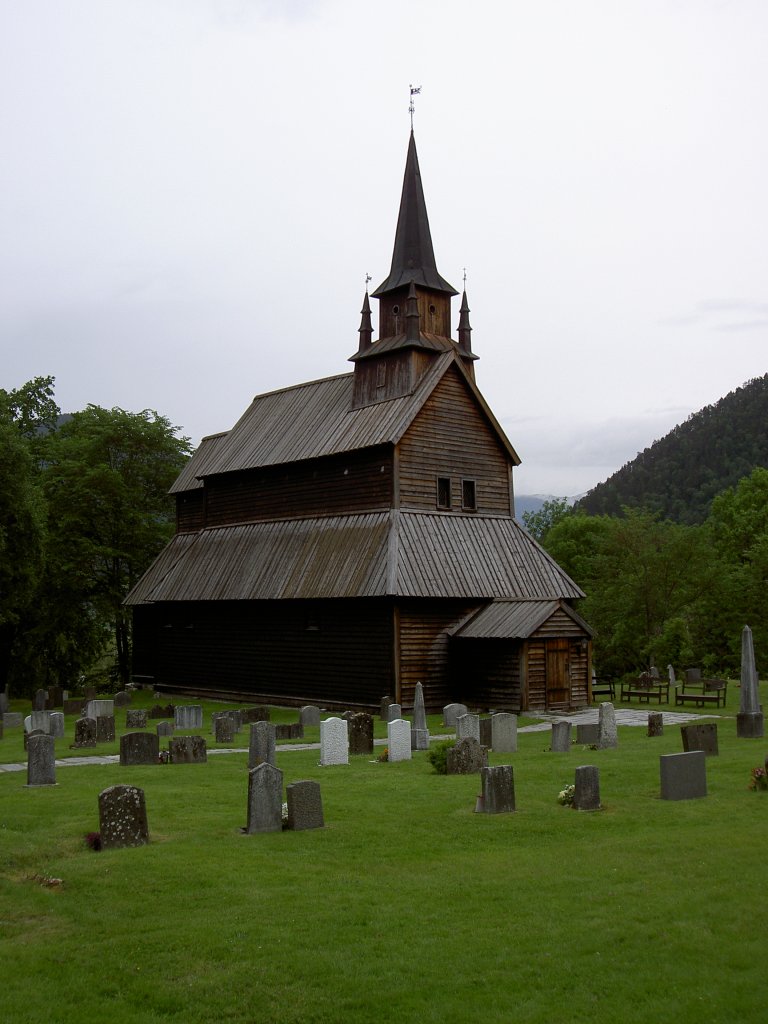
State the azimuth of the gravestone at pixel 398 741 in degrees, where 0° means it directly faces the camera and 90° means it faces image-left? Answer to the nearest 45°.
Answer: approximately 315°

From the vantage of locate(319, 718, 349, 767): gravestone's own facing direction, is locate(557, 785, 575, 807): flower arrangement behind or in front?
in front

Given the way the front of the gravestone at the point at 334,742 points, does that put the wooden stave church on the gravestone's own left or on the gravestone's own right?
on the gravestone's own left

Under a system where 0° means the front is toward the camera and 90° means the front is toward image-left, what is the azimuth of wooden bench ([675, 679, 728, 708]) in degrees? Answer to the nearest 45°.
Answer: approximately 0°

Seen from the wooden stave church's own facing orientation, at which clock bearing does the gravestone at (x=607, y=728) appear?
The gravestone is roughly at 1 o'clock from the wooden stave church.

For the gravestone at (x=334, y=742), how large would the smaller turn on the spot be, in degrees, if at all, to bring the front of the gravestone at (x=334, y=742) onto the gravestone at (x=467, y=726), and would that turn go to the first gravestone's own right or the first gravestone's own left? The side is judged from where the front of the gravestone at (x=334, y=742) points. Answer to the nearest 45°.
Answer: approximately 90° to the first gravestone's own left

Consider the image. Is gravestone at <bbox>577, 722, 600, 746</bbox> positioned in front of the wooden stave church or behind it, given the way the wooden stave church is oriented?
in front

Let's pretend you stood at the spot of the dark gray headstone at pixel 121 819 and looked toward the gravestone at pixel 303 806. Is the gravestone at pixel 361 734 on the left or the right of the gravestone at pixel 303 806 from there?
left

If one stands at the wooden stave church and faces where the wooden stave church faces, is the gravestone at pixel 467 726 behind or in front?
in front

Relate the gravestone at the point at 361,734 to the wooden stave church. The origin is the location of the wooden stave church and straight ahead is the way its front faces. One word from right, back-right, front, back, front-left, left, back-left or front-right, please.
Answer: front-right
